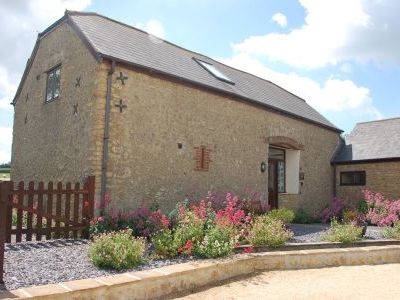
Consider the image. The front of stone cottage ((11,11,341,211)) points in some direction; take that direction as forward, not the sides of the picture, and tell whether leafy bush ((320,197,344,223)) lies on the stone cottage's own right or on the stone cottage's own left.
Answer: on the stone cottage's own left

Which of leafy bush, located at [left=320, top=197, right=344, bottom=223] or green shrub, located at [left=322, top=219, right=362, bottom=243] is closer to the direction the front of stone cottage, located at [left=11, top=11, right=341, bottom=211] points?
the green shrub

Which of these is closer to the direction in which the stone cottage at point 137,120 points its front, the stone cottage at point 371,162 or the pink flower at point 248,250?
the pink flower

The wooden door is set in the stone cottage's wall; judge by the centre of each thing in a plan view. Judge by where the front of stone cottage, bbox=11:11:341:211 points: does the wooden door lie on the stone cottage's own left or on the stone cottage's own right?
on the stone cottage's own left

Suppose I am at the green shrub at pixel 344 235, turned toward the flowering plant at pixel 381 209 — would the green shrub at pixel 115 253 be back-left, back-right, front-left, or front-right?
back-left

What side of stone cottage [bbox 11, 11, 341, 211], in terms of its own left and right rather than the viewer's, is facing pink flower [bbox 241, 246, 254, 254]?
front

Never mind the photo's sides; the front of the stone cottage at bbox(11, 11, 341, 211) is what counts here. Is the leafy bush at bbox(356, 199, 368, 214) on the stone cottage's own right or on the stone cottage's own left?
on the stone cottage's own left

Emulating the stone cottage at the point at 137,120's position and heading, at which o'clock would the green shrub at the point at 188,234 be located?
The green shrub is roughly at 1 o'clock from the stone cottage.

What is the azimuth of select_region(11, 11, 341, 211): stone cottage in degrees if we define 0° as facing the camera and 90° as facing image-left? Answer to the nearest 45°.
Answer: approximately 315°

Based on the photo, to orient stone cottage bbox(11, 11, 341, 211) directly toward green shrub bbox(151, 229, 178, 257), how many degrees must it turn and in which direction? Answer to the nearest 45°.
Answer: approximately 45° to its right

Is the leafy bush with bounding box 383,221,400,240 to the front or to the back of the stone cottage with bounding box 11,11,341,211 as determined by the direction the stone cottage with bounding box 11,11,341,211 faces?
to the front

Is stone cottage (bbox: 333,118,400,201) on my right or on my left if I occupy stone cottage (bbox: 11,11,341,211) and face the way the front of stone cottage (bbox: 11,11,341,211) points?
on my left

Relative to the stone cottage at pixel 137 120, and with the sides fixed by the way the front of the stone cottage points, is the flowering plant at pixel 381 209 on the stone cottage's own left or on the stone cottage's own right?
on the stone cottage's own left
